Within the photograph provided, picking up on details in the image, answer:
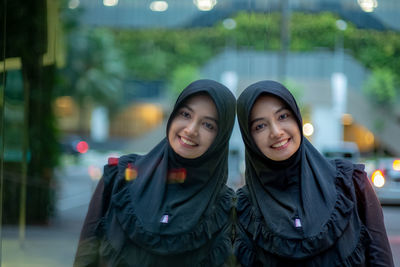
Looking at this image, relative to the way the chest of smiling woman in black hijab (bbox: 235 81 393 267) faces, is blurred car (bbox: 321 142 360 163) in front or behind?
behind

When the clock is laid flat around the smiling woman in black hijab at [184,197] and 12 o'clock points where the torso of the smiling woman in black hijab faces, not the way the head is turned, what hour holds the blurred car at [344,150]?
The blurred car is roughly at 8 o'clock from the smiling woman in black hijab.

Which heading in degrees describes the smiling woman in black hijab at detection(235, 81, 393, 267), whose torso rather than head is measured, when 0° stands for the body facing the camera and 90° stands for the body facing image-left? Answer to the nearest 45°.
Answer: approximately 0°

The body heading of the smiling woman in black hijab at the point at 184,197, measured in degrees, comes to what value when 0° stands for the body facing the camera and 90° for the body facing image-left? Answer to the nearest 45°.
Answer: approximately 0°

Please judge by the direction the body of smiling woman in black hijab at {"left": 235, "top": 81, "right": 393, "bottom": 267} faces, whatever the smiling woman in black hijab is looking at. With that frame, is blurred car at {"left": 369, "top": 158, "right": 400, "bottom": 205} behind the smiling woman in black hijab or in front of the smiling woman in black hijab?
behind
